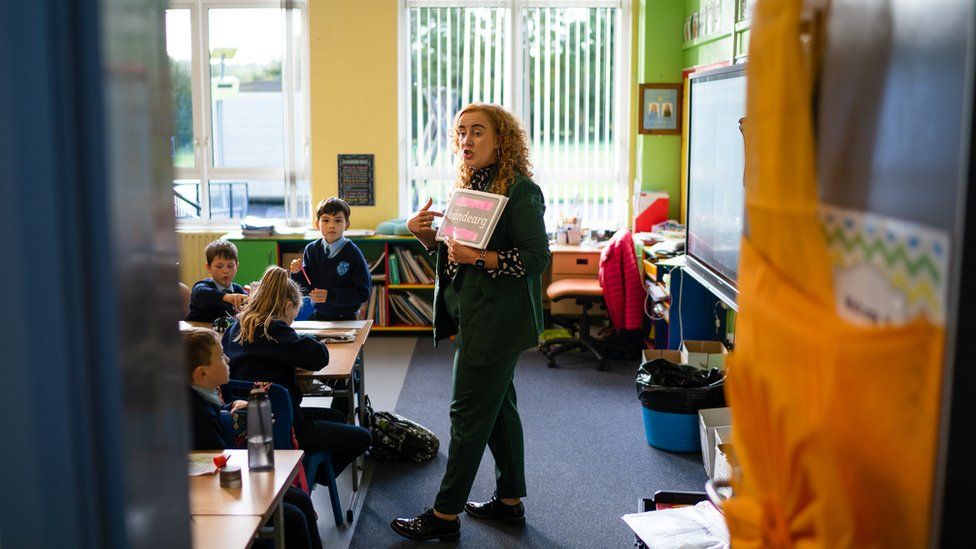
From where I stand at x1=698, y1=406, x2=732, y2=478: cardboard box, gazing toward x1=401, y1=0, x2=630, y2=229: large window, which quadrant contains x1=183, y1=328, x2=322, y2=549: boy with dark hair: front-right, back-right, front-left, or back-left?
back-left

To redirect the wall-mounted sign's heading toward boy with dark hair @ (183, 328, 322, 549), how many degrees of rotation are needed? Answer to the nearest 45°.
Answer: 0° — it already faces them

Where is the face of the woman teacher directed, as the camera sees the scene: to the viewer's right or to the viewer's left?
to the viewer's left

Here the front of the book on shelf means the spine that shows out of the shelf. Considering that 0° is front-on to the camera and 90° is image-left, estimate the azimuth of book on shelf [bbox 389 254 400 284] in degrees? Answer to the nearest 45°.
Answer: approximately 0°

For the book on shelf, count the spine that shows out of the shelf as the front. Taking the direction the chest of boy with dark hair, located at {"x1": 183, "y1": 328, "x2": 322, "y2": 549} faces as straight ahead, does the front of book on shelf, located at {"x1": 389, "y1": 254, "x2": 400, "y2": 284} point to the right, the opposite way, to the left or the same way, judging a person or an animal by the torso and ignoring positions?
to the right

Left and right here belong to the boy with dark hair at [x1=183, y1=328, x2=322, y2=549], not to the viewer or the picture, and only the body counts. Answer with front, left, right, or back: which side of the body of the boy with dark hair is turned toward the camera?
right

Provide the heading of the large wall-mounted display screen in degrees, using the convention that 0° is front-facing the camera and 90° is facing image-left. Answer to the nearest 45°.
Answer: approximately 90°

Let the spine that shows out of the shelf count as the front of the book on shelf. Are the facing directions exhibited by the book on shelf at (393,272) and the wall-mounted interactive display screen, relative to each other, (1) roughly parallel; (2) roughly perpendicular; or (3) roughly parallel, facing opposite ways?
roughly perpendicular

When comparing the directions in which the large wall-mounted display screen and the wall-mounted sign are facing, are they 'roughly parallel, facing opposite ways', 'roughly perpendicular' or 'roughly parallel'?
roughly perpendicular

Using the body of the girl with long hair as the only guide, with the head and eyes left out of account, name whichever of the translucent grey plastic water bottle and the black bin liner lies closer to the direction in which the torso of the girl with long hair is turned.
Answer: the black bin liner

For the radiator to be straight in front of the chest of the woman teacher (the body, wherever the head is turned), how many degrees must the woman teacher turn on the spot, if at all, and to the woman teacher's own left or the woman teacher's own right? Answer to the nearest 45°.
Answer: approximately 90° to the woman teacher's own right

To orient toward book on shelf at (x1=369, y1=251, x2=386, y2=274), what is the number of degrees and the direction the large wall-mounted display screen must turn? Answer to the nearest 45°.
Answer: approximately 45° to its right
